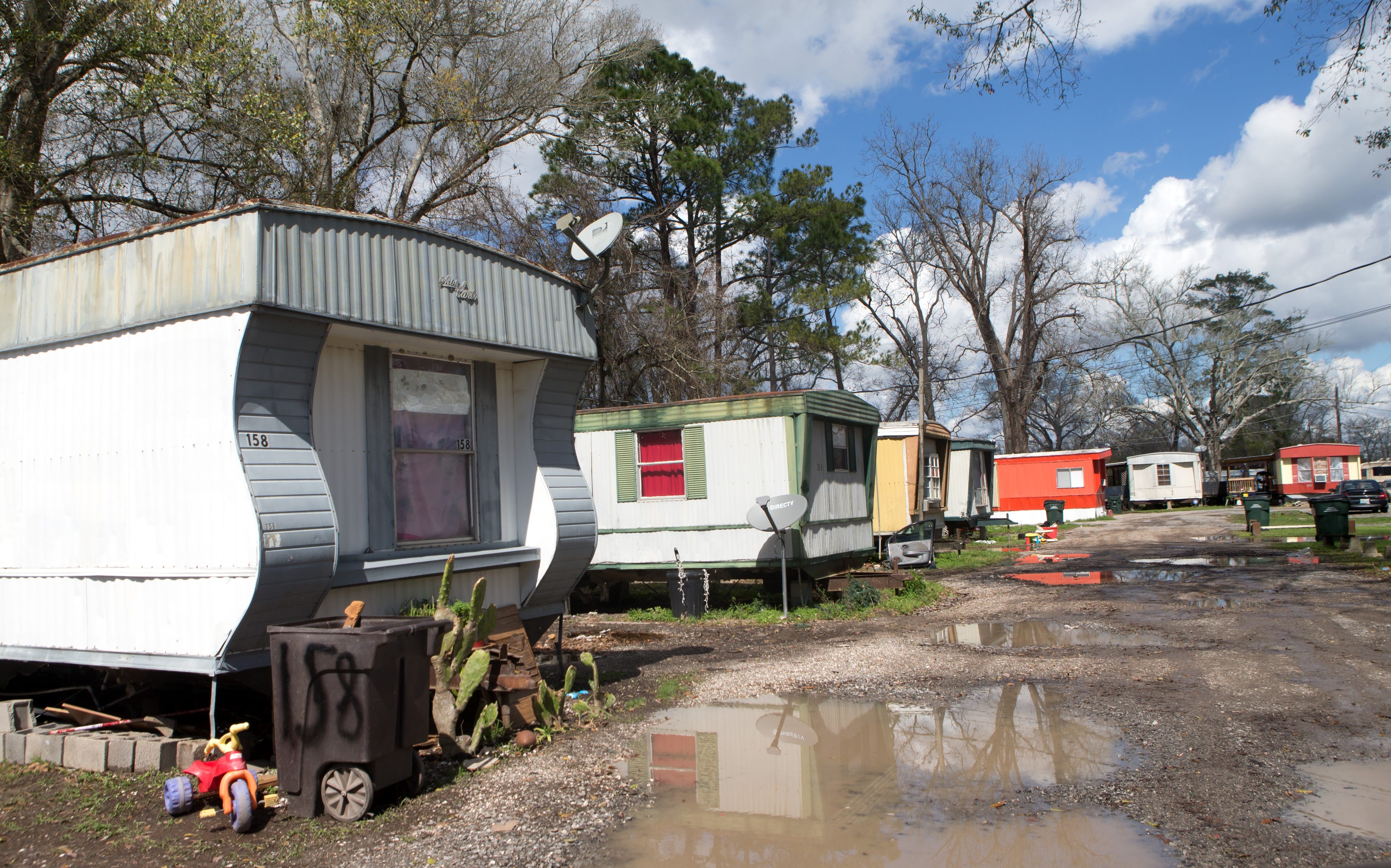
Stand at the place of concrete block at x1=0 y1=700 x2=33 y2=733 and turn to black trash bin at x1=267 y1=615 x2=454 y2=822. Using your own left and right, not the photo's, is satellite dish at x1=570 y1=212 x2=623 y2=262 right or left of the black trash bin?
left

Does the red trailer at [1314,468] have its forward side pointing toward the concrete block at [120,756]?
yes

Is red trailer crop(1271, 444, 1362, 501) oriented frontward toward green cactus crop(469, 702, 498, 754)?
yes

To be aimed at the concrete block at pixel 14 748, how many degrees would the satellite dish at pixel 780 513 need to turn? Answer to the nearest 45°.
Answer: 0° — it already faces it

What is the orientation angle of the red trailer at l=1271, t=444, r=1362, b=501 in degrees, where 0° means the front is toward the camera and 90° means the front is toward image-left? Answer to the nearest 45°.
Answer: approximately 0°

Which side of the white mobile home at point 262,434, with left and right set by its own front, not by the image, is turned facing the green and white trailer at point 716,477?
left
